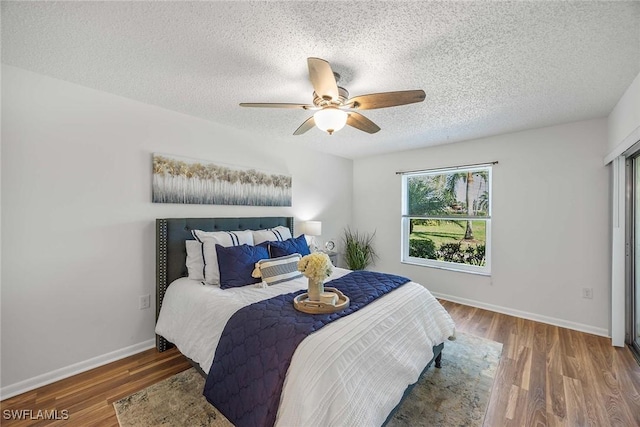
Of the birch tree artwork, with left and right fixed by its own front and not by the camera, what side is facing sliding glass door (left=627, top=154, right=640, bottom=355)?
front

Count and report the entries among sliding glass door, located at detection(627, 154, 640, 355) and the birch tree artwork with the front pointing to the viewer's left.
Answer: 1

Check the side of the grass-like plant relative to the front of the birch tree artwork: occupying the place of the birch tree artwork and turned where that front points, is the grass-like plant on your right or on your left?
on your left

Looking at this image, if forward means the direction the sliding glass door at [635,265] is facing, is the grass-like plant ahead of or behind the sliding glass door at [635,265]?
ahead

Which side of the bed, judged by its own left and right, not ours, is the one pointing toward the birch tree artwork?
back

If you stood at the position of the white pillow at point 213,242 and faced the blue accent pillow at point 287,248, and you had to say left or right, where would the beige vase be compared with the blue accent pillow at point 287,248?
right

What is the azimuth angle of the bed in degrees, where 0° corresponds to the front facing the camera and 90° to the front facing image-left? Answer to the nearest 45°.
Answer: approximately 315°

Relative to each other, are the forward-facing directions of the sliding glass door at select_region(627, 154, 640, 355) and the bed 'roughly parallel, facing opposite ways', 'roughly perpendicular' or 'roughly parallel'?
roughly parallel, facing opposite ways

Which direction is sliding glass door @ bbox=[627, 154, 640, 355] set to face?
to the viewer's left

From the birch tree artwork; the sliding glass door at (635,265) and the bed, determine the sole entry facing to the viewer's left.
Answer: the sliding glass door
